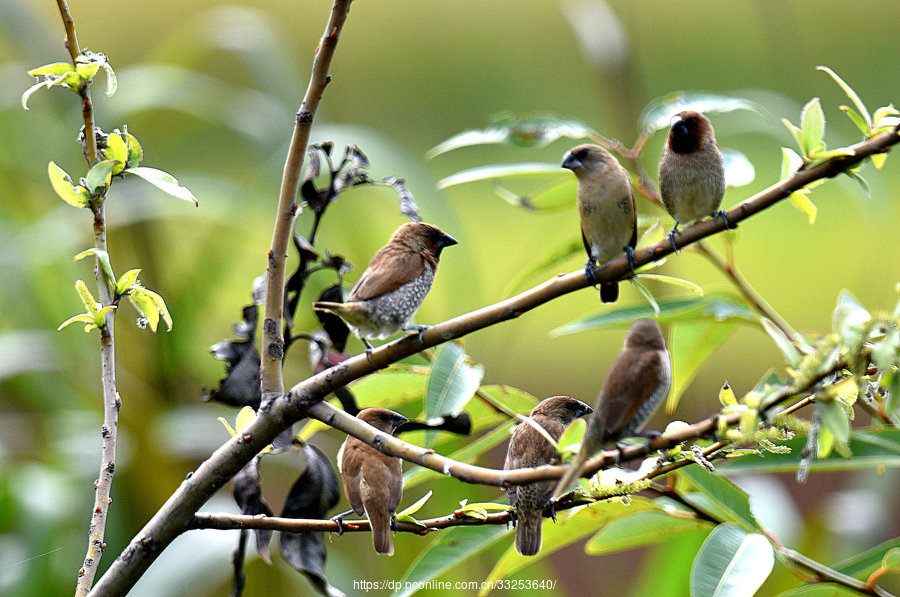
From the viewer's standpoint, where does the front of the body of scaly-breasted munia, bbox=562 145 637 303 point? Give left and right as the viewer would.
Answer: facing the viewer

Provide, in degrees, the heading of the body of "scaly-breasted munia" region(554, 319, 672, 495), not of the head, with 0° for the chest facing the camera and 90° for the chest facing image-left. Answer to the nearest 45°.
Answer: approximately 225°

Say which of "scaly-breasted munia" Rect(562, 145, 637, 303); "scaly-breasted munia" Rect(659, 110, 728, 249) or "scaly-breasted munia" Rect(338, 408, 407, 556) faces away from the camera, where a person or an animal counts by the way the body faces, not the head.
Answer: "scaly-breasted munia" Rect(338, 408, 407, 556)

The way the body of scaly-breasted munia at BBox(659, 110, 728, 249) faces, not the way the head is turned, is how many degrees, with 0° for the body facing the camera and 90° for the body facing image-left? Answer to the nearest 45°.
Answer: approximately 0°
